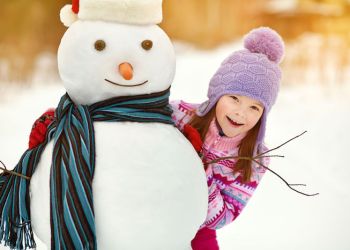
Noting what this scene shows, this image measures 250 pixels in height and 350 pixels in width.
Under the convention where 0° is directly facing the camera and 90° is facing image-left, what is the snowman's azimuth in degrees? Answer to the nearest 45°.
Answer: approximately 0°
